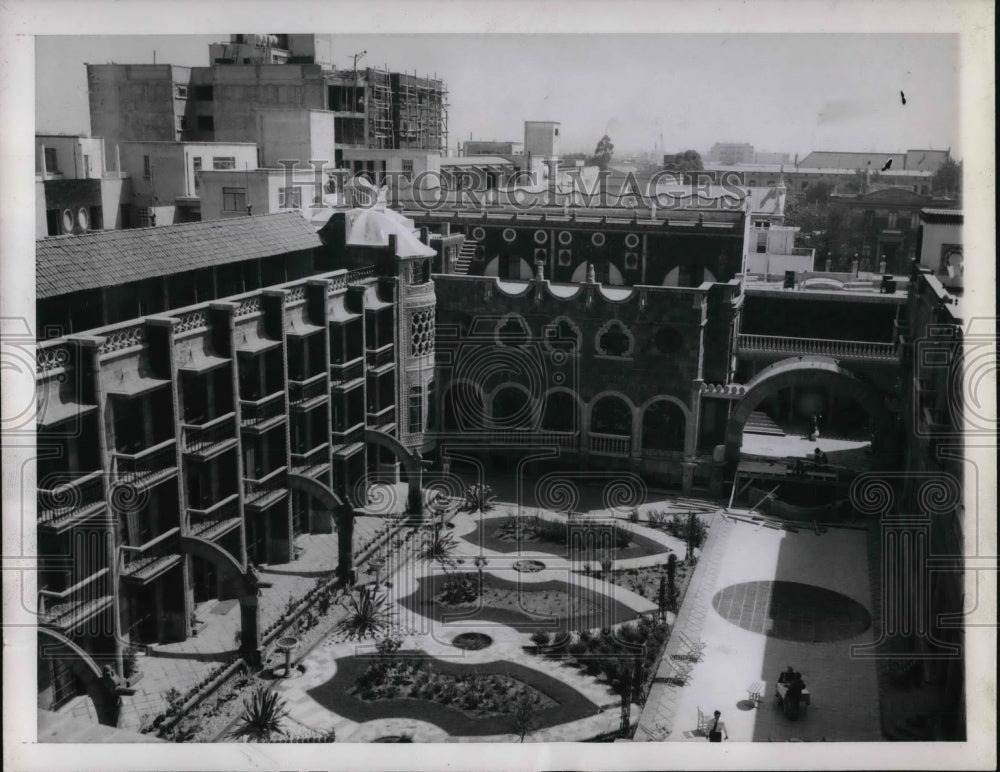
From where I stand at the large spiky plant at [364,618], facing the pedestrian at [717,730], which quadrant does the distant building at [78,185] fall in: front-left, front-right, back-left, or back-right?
back-left

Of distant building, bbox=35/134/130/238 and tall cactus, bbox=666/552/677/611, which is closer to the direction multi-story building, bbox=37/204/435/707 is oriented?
the tall cactus

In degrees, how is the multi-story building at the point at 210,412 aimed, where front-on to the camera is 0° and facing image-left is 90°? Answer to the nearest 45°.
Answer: approximately 315°

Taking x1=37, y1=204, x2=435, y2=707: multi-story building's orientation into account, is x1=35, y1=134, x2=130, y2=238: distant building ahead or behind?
behind

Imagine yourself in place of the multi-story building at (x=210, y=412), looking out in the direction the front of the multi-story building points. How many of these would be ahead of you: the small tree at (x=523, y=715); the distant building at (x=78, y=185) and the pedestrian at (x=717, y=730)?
2

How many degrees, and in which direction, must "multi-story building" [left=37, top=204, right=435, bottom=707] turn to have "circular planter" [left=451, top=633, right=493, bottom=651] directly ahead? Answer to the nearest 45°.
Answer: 0° — it already faces it

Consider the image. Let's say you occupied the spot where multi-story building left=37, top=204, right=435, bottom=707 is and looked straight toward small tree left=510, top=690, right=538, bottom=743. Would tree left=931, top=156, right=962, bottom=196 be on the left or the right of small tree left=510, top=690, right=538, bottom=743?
left
